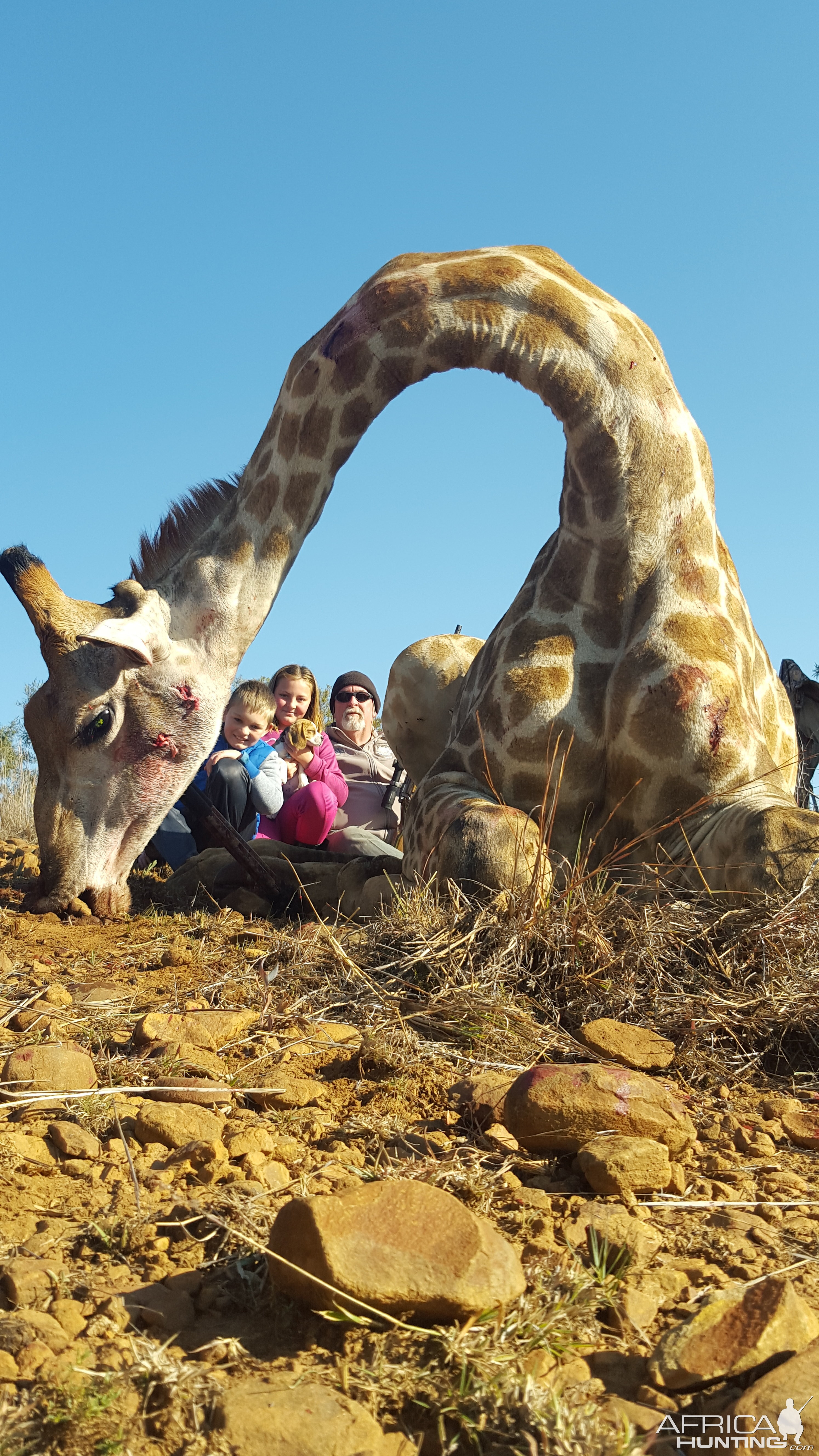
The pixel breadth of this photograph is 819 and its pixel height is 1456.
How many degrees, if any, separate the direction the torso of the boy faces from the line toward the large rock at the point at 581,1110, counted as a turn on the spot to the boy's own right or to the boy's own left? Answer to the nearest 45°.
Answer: approximately 45° to the boy's own left

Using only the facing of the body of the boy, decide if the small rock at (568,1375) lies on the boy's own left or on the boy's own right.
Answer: on the boy's own left

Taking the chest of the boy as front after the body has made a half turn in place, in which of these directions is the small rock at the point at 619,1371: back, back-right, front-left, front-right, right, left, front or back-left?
back-right

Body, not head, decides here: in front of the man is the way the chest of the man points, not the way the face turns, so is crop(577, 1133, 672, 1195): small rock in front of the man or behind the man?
in front

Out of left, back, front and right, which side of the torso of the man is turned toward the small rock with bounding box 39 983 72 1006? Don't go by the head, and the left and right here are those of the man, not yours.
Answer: front

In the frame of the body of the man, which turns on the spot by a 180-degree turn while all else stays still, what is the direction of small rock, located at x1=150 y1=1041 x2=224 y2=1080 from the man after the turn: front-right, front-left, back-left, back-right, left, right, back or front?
back

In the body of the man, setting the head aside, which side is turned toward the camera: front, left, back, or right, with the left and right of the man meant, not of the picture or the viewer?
front

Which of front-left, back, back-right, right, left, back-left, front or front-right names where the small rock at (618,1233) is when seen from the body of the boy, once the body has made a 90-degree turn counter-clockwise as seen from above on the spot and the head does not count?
front-right

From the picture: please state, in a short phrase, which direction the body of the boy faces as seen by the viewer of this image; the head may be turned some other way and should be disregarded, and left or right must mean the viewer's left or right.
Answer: facing the viewer and to the left of the viewer

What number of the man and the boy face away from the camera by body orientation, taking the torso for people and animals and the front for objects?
0

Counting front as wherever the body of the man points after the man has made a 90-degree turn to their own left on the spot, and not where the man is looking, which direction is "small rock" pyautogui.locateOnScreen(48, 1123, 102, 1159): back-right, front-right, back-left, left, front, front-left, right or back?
right

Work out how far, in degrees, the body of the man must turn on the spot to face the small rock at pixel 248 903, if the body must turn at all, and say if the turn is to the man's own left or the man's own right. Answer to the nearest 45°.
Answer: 0° — they already face it

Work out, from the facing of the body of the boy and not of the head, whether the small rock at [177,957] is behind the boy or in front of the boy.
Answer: in front
